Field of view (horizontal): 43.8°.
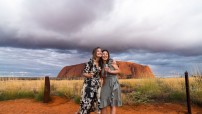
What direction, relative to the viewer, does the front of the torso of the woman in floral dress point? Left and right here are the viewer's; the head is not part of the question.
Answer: facing the viewer and to the right of the viewer
